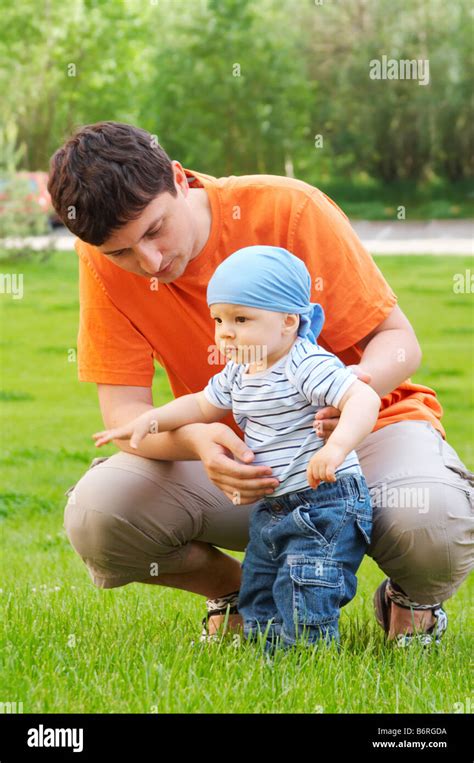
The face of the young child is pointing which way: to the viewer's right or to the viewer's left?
to the viewer's left

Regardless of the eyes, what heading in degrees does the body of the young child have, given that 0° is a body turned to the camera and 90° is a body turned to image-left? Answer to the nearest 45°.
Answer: approximately 45°

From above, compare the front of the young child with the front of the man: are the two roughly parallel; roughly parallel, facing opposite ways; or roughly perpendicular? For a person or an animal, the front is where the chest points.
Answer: roughly parallel

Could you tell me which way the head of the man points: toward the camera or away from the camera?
toward the camera

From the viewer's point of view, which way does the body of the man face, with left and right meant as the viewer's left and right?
facing the viewer and to the left of the viewer
